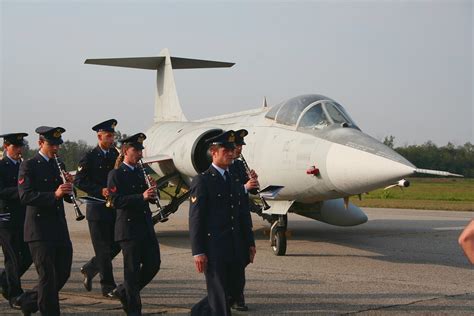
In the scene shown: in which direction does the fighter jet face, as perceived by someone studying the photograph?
facing the viewer and to the right of the viewer
